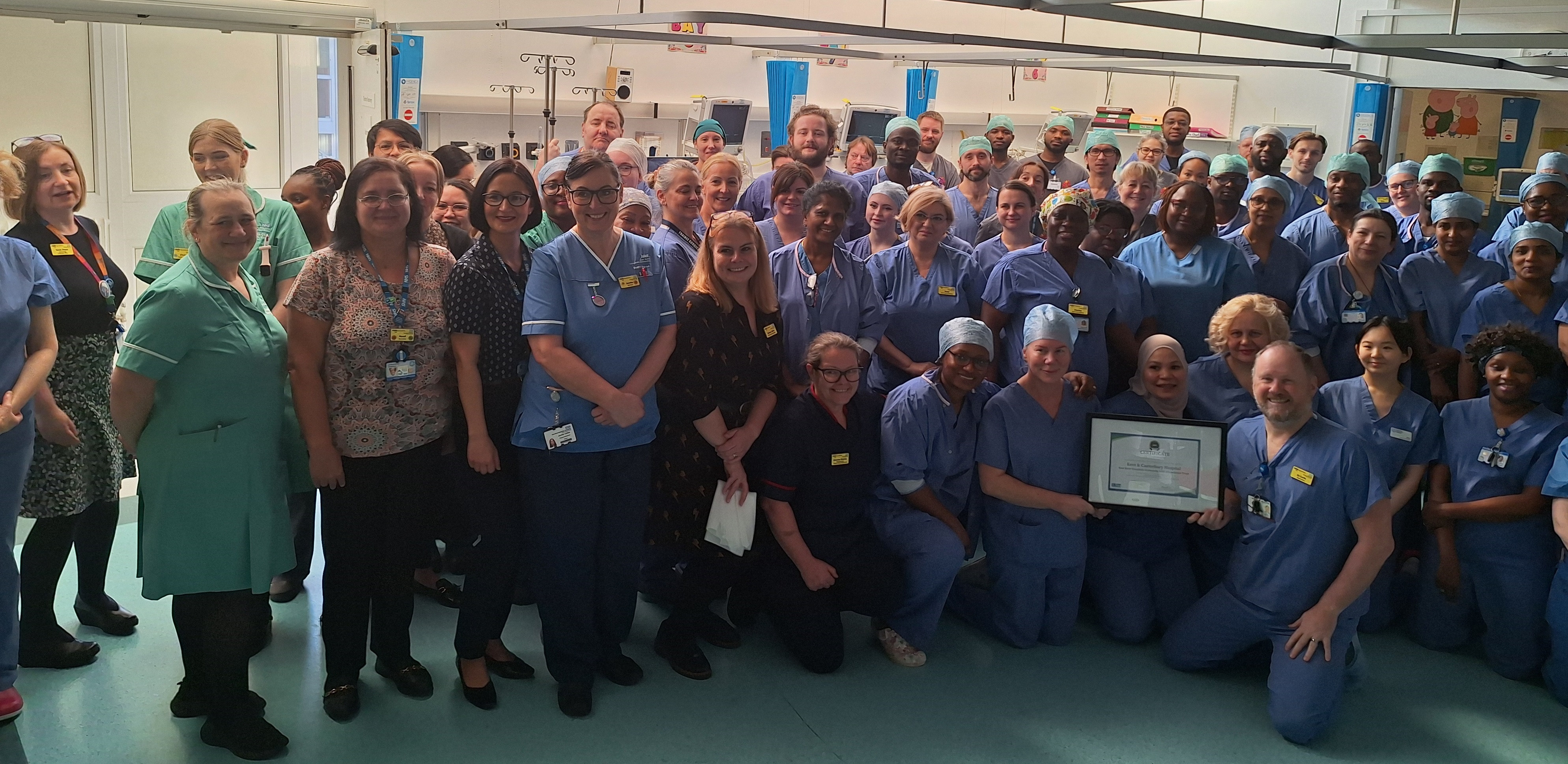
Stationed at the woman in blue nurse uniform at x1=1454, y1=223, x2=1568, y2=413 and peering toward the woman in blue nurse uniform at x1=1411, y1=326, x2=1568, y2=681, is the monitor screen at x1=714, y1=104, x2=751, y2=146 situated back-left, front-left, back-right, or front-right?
back-right

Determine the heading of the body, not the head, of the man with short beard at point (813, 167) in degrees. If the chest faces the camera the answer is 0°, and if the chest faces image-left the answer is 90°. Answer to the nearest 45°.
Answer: approximately 0°

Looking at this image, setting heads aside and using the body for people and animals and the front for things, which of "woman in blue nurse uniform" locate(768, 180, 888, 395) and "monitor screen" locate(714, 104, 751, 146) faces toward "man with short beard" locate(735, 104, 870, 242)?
the monitor screen

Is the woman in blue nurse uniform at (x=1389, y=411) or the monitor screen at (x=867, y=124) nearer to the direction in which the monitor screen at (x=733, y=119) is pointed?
the woman in blue nurse uniform

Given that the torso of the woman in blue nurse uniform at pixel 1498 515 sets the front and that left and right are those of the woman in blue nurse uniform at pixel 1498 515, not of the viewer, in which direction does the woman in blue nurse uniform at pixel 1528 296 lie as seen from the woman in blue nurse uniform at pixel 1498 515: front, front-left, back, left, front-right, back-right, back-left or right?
back

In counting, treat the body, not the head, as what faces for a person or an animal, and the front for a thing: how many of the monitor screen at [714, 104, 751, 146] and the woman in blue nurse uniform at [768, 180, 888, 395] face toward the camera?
2

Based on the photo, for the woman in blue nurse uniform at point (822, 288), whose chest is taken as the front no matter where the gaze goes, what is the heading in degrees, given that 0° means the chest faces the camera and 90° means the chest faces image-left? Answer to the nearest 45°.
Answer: approximately 0°

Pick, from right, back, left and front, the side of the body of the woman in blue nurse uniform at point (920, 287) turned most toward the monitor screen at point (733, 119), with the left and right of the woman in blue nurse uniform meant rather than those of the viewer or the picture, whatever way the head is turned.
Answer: back
